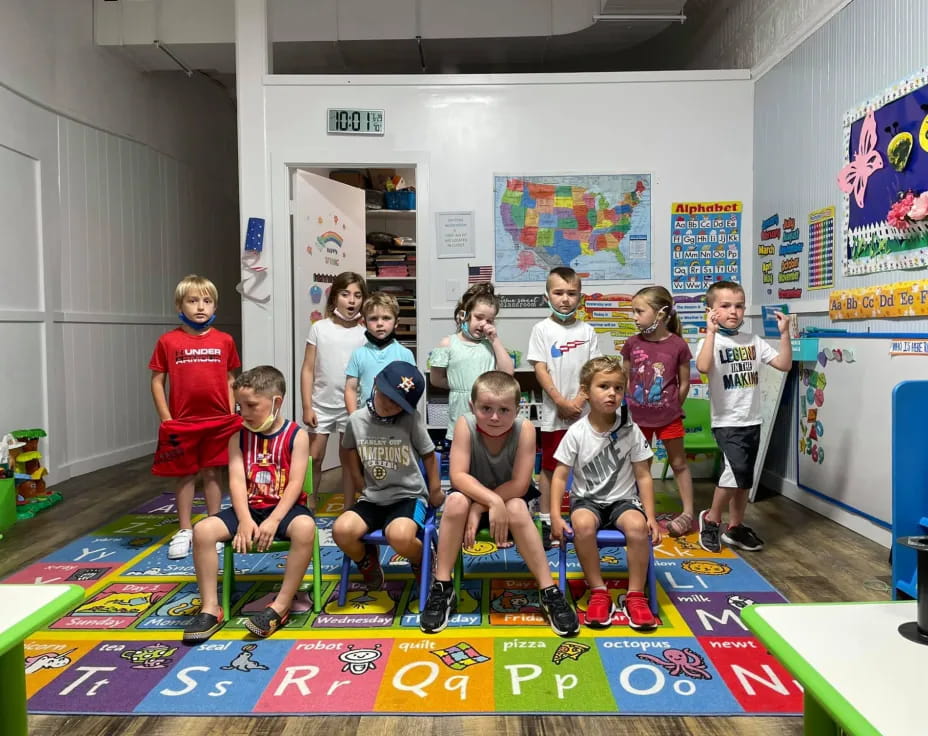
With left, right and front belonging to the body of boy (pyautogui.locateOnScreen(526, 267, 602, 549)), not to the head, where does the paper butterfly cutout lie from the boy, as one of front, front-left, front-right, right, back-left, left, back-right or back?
left

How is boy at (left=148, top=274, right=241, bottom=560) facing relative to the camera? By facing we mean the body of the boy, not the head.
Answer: toward the camera

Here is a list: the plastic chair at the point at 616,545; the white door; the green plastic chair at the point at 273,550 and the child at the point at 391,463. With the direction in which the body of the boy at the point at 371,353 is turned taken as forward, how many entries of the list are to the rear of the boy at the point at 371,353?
1

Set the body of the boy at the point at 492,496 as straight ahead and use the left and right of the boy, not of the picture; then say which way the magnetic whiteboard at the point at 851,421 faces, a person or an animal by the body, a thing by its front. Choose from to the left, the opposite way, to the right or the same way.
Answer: to the right

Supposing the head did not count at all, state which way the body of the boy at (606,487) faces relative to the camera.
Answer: toward the camera

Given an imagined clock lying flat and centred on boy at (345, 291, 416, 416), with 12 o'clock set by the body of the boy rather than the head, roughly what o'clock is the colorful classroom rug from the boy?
The colorful classroom rug is roughly at 12 o'clock from the boy.

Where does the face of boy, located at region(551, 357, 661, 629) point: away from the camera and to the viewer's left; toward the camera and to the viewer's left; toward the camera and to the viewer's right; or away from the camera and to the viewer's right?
toward the camera and to the viewer's right

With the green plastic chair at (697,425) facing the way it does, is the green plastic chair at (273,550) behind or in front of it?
in front

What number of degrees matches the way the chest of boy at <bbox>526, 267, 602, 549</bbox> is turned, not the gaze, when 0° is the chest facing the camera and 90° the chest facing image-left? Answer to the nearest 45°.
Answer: approximately 0°

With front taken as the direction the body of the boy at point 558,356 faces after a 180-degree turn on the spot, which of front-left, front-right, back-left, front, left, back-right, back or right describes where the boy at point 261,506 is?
back-left

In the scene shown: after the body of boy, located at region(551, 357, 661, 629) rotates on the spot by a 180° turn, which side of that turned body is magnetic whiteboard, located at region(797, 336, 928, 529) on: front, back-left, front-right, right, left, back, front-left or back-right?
front-right

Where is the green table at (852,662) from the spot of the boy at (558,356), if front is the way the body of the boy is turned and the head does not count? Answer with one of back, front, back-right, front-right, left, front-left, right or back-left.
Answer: front
